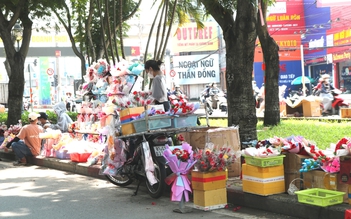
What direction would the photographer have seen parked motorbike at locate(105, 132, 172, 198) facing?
facing away from the viewer and to the left of the viewer

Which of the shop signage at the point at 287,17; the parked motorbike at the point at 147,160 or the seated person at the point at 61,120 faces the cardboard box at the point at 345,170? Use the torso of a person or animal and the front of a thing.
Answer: the shop signage

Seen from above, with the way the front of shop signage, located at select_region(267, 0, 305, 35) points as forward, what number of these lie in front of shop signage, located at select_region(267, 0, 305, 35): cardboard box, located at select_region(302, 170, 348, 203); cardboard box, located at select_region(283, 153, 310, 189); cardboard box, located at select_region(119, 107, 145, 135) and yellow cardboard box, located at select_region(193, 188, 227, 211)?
4

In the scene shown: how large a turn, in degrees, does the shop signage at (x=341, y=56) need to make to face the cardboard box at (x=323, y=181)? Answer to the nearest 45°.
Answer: approximately 45° to its left

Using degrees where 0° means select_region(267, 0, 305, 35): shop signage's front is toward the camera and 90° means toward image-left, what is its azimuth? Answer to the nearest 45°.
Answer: approximately 0°

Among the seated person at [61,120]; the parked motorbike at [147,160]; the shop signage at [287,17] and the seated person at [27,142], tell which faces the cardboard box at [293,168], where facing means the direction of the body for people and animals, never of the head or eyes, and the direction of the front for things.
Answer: the shop signage
